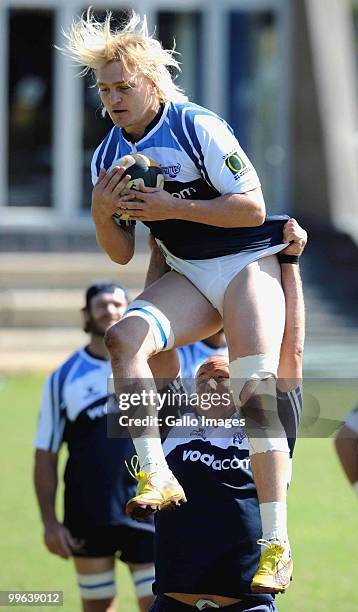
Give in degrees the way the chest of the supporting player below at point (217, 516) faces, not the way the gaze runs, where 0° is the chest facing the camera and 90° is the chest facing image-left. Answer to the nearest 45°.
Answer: approximately 0°

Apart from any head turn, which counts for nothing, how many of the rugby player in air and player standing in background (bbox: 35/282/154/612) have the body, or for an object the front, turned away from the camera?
0

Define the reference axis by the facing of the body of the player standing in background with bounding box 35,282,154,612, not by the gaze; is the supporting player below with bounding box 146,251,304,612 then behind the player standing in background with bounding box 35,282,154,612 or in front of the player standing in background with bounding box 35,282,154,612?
in front

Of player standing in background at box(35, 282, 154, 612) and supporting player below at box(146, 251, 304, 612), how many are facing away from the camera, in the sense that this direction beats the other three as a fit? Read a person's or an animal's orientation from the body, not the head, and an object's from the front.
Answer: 0

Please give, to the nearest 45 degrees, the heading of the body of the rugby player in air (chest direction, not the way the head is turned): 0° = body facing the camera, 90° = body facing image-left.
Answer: approximately 45°

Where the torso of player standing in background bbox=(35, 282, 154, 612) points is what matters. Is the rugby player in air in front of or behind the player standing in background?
in front

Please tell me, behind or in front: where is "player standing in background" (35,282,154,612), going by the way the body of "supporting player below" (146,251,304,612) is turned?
behind

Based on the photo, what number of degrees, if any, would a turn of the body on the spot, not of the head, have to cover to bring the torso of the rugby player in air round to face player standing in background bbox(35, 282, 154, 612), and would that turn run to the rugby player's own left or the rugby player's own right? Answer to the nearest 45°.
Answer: approximately 135° to the rugby player's own right

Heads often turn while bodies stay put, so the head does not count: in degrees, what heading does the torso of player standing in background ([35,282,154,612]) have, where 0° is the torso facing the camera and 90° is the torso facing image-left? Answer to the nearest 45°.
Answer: approximately 315°
